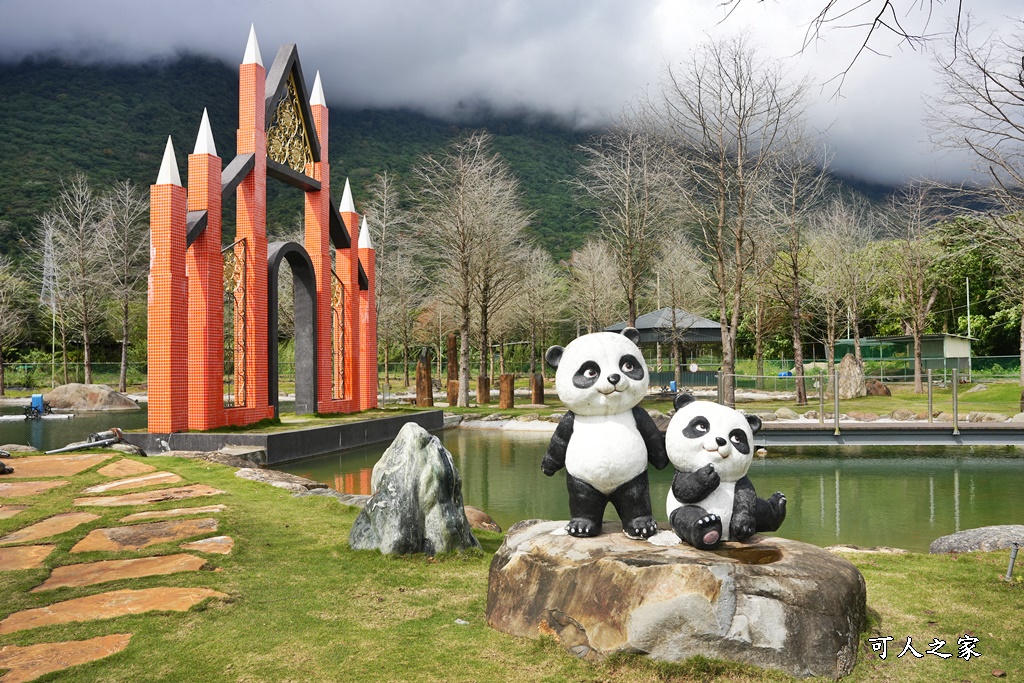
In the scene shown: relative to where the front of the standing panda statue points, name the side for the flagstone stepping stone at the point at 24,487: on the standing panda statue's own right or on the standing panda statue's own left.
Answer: on the standing panda statue's own right

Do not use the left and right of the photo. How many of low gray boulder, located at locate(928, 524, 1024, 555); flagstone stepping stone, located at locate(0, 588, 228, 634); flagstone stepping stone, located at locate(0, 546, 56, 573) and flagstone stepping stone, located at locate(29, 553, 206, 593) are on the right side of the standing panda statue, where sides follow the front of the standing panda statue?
3

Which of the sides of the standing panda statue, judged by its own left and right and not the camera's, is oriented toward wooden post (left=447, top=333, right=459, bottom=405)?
back

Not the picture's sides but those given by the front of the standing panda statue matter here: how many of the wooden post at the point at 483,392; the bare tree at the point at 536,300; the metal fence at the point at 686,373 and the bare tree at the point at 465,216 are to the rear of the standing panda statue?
4

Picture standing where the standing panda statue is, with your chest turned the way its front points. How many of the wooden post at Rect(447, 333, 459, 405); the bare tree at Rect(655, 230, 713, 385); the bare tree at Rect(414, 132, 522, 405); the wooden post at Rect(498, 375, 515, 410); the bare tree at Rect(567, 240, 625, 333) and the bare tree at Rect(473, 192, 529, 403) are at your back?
6

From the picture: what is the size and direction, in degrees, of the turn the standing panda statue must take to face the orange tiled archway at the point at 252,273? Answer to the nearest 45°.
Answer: approximately 135° to its right

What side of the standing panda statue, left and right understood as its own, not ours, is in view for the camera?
front

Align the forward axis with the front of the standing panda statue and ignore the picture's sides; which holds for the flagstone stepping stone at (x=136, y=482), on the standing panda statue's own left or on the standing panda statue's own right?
on the standing panda statue's own right

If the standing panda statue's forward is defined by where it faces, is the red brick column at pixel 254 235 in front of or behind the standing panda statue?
behind

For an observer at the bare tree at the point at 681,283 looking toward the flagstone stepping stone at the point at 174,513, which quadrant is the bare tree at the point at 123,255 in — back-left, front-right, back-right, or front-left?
front-right

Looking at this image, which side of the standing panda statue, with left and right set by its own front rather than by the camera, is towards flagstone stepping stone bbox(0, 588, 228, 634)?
right

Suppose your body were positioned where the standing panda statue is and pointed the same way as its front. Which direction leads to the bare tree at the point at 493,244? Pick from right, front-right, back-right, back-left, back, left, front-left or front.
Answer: back

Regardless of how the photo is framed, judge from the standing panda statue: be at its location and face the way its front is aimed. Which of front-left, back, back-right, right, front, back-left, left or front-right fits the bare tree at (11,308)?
back-right
